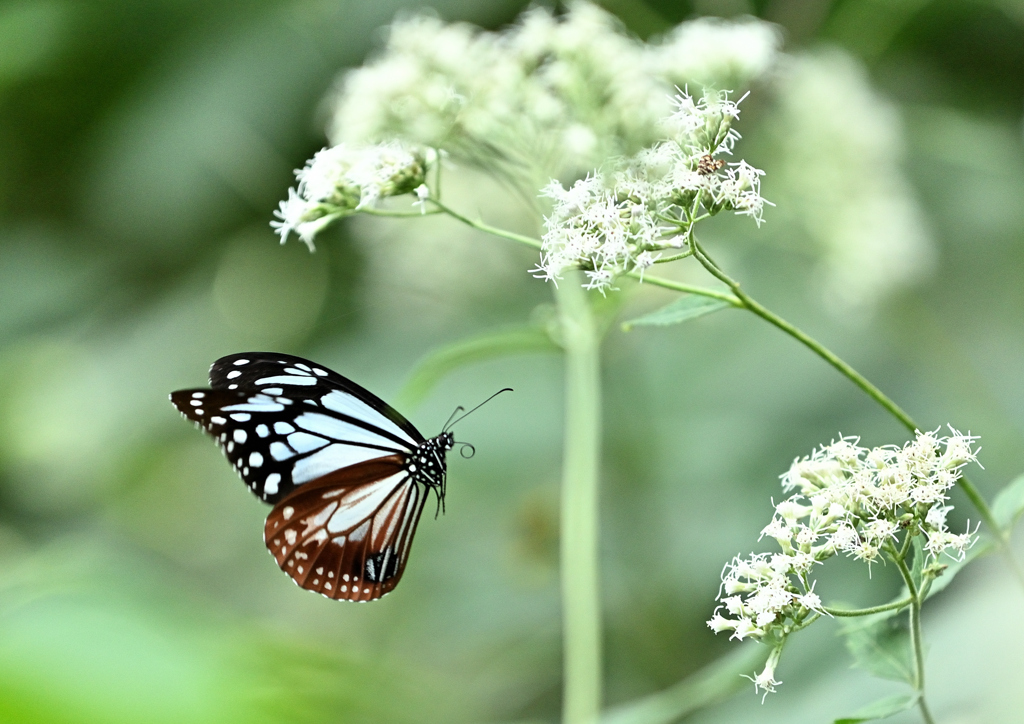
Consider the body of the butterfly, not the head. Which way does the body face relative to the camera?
to the viewer's right
